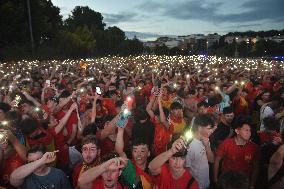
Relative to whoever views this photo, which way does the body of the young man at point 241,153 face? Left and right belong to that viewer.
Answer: facing the viewer and to the right of the viewer

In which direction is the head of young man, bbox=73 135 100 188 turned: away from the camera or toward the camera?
toward the camera

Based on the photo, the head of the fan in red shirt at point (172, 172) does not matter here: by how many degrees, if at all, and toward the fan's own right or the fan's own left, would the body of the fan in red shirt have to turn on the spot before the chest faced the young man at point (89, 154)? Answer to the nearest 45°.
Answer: approximately 90° to the fan's own right

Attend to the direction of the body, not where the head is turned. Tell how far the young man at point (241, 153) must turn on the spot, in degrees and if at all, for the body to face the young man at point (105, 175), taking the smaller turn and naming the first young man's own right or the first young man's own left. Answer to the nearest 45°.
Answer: approximately 90° to the first young man's own right

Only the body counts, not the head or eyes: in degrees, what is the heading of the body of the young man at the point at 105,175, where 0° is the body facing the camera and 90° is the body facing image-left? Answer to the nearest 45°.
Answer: approximately 0°

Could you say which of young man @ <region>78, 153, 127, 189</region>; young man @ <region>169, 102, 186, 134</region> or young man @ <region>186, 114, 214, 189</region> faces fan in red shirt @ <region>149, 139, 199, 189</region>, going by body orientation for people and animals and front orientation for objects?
young man @ <region>169, 102, 186, 134</region>

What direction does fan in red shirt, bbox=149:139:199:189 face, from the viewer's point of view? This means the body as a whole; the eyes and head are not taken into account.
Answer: toward the camera

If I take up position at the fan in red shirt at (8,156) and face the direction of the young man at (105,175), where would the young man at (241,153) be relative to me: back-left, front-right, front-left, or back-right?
front-left

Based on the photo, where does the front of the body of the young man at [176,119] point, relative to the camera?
toward the camera

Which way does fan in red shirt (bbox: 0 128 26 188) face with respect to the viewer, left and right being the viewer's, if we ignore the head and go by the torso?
facing the viewer
